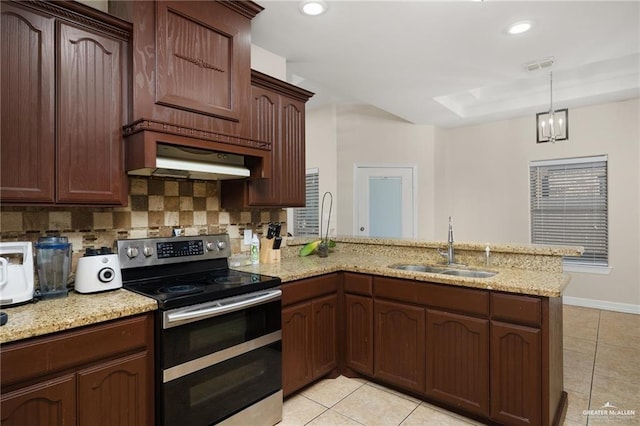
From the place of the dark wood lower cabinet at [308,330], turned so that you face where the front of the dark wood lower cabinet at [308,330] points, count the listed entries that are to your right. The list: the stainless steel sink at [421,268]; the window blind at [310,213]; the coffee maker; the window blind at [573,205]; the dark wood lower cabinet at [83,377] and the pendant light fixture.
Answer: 2

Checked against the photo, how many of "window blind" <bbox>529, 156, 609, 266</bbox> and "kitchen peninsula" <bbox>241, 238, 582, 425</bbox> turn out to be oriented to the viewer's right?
0

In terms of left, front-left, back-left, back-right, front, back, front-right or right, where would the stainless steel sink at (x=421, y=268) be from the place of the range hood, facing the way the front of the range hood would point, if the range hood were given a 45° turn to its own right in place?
left

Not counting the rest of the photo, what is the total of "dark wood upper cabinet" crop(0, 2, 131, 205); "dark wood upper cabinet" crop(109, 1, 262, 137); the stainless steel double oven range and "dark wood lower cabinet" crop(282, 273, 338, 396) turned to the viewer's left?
0

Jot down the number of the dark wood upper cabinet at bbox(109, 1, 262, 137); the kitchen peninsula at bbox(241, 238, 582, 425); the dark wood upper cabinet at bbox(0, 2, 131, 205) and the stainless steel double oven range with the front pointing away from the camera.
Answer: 0

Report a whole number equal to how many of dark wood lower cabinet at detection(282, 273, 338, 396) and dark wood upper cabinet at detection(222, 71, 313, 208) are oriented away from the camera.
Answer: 0

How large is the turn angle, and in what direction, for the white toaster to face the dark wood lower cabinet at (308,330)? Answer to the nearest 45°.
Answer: approximately 45° to its left

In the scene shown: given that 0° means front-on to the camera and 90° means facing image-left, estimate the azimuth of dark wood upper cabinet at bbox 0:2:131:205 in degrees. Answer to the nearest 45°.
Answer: approximately 315°

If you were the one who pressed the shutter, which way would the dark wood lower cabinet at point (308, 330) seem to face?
facing the viewer and to the right of the viewer

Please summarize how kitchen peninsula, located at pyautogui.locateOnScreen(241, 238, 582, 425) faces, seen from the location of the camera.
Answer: facing the viewer and to the left of the viewer

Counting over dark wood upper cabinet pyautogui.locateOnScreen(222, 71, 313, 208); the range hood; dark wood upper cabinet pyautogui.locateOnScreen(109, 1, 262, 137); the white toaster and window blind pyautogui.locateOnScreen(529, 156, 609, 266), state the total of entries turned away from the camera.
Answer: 0

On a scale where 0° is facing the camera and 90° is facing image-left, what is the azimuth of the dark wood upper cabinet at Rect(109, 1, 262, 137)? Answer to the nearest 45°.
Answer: approximately 315°

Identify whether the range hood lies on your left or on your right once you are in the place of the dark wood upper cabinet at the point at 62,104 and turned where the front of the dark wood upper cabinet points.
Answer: on your left

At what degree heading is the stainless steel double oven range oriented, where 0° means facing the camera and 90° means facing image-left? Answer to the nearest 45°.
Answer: approximately 315°

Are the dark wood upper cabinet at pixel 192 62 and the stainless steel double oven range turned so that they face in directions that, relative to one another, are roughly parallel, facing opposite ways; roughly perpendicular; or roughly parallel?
roughly parallel

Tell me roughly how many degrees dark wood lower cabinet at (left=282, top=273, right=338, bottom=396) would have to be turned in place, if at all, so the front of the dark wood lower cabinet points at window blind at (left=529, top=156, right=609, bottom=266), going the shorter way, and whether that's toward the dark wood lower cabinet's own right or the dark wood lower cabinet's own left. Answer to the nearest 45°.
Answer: approximately 90° to the dark wood lower cabinet's own left

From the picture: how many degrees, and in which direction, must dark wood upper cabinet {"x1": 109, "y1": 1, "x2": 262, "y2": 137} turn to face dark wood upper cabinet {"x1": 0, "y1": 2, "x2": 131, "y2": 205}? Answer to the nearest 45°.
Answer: approximately 135° to its right
